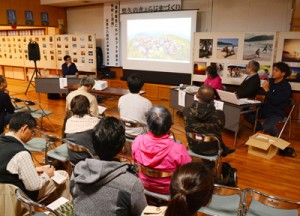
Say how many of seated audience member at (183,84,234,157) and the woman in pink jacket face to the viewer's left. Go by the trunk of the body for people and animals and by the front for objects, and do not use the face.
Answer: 0

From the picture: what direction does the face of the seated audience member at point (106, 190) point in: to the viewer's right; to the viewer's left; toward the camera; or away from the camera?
away from the camera

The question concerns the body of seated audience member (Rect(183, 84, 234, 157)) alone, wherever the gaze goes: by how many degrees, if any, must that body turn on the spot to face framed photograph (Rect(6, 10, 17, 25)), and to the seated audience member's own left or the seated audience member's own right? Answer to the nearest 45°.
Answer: approximately 45° to the seated audience member's own left

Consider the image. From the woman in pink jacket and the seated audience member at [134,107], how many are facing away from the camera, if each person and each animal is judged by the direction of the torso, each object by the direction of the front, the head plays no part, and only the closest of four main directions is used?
2

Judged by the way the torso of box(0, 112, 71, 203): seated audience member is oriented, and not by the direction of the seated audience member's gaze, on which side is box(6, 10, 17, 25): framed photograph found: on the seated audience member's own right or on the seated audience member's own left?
on the seated audience member's own left

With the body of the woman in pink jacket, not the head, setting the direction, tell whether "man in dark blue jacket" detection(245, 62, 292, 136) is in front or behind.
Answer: in front

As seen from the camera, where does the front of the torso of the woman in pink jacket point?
away from the camera

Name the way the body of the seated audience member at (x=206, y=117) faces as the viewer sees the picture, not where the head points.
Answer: away from the camera

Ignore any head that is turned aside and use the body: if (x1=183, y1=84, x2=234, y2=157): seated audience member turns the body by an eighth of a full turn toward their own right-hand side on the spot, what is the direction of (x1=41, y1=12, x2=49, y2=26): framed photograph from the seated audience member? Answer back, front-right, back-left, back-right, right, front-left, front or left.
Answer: left

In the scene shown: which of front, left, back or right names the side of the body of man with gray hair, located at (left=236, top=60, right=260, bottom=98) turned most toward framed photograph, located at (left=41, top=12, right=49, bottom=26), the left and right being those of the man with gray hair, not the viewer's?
front

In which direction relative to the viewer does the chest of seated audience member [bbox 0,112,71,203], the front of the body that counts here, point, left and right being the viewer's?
facing away from the viewer and to the right of the viewer

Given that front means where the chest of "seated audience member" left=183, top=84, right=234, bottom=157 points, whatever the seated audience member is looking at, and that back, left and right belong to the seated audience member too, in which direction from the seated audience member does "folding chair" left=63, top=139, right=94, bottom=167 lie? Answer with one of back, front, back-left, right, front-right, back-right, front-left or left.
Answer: back-left

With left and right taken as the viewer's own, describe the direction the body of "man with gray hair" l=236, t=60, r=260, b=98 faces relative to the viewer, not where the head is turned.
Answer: facing to the left of the viewer

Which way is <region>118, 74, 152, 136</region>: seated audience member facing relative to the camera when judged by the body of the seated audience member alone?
away from the camera

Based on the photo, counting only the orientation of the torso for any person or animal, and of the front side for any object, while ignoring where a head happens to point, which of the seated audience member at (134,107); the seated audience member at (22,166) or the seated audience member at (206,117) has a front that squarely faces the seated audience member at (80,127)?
the seated audience member at (22,166)
